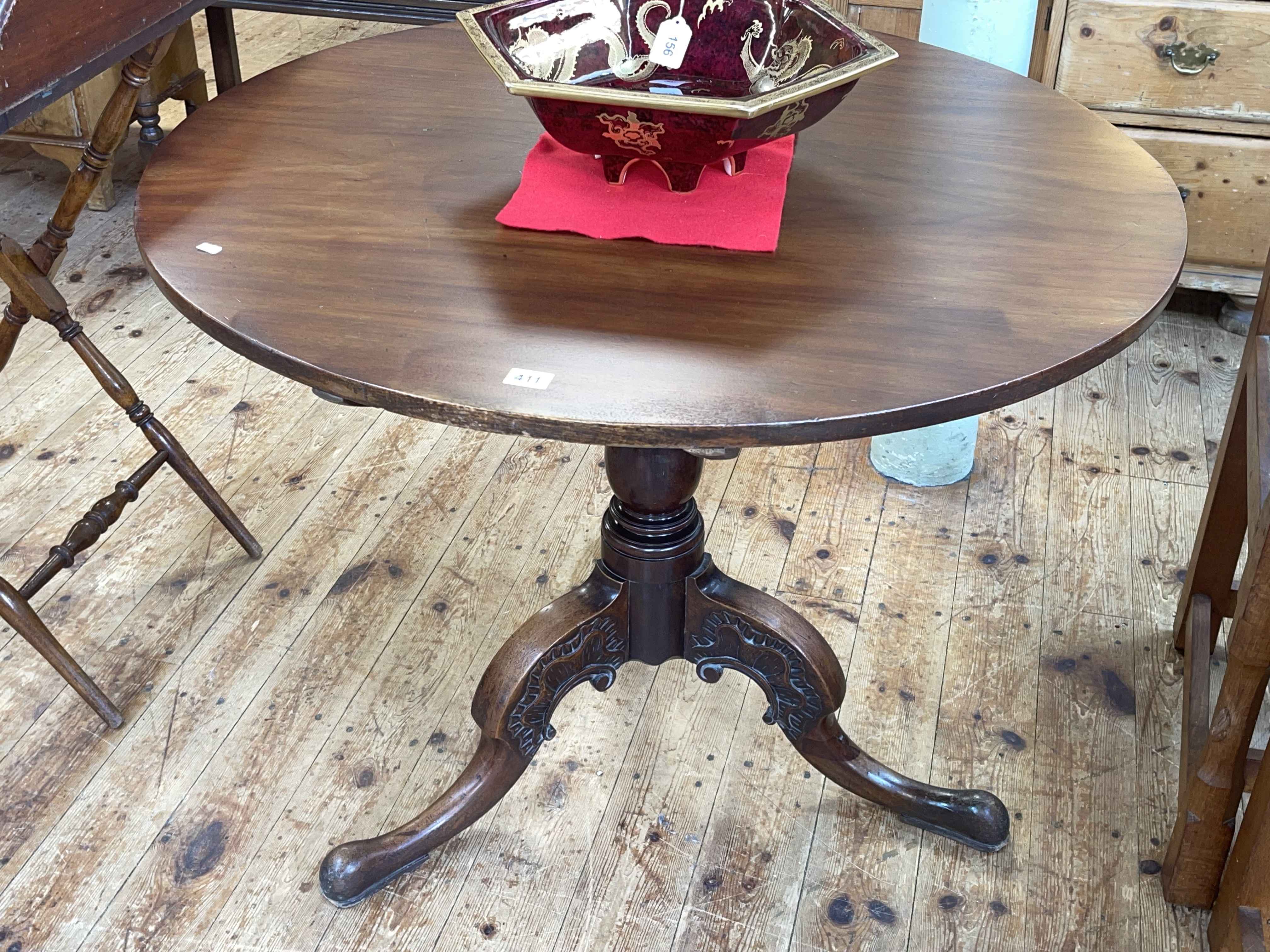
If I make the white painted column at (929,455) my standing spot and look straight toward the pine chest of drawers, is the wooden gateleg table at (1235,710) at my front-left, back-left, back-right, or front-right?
back-right

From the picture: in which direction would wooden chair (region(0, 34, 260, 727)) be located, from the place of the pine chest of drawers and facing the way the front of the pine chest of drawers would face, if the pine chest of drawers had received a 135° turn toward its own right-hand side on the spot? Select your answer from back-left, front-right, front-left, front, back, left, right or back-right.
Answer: left

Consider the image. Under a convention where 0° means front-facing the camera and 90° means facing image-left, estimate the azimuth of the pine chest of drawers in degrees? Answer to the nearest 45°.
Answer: approximately 0°

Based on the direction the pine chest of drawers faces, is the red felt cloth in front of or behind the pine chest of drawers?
in front

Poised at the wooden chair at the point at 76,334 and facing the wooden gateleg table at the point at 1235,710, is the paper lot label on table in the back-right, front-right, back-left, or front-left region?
front-right

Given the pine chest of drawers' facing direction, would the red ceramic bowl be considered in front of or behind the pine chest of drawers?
in front

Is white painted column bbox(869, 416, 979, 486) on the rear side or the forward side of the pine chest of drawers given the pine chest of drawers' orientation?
on the forward side

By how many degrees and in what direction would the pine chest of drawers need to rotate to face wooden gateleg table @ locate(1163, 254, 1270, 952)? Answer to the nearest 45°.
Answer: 0° — it already faces it
